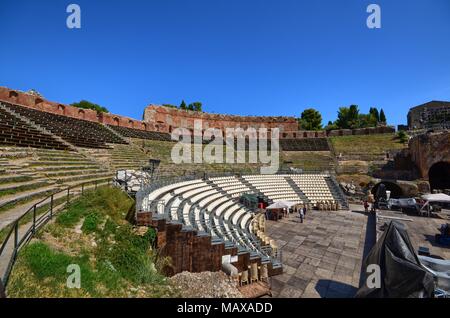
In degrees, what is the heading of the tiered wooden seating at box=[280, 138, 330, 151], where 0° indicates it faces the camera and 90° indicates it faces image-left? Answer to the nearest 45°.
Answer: approximately 0°

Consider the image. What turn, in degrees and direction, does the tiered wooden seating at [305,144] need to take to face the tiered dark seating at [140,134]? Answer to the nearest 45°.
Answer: approximately 45° to its right

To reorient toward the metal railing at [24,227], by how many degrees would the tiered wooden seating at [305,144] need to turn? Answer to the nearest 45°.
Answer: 0° — it already faces it

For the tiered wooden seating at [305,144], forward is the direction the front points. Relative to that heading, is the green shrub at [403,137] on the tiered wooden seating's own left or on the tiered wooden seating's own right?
on the tiered wooden seating's own left

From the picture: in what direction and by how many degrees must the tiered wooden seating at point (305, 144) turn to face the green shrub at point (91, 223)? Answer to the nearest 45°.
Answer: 0° — it already faces it

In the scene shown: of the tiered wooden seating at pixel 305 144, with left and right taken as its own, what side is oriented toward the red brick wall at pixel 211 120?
right

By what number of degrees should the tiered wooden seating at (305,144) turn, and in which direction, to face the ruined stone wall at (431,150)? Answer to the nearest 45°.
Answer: approximately 45° to its left

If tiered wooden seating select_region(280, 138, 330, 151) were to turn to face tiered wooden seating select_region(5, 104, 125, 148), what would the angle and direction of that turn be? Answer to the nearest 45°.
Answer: approximately 45° to its right
